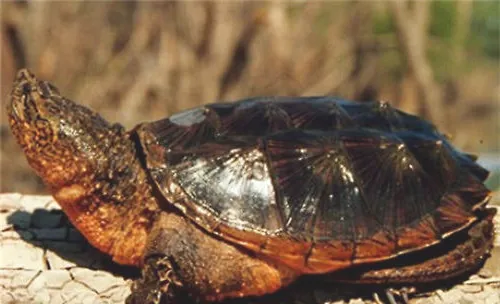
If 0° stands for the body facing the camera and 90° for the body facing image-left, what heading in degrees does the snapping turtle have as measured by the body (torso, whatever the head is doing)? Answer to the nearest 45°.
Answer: approximately 90°
